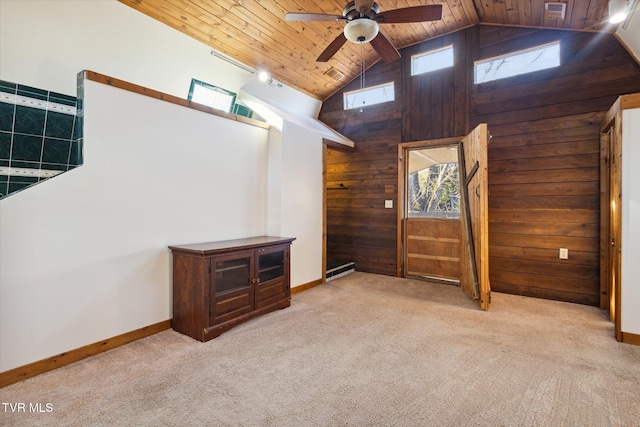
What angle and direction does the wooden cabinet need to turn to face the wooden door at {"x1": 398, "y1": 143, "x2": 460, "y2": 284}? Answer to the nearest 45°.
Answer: approximately 45° to its left

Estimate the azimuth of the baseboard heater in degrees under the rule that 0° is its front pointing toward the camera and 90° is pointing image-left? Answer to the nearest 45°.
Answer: approximately 315°

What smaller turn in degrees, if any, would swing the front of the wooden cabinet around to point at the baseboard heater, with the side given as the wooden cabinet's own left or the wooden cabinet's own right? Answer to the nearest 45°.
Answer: approximately 90° to the wooden cabinet's own left

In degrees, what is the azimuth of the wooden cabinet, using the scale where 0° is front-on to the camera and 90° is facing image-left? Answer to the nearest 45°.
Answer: approximately 315°
